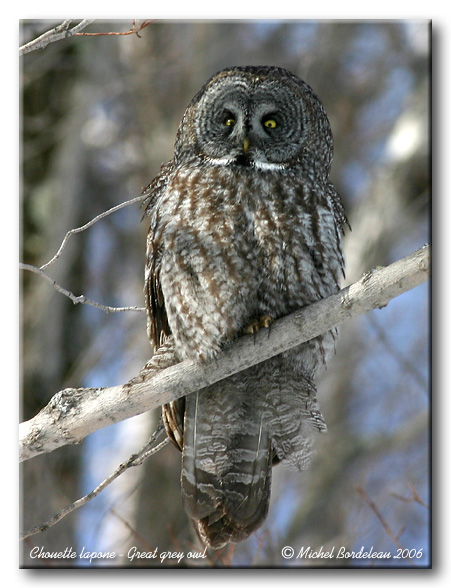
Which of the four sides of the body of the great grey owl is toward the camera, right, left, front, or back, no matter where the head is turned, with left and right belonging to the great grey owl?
front
